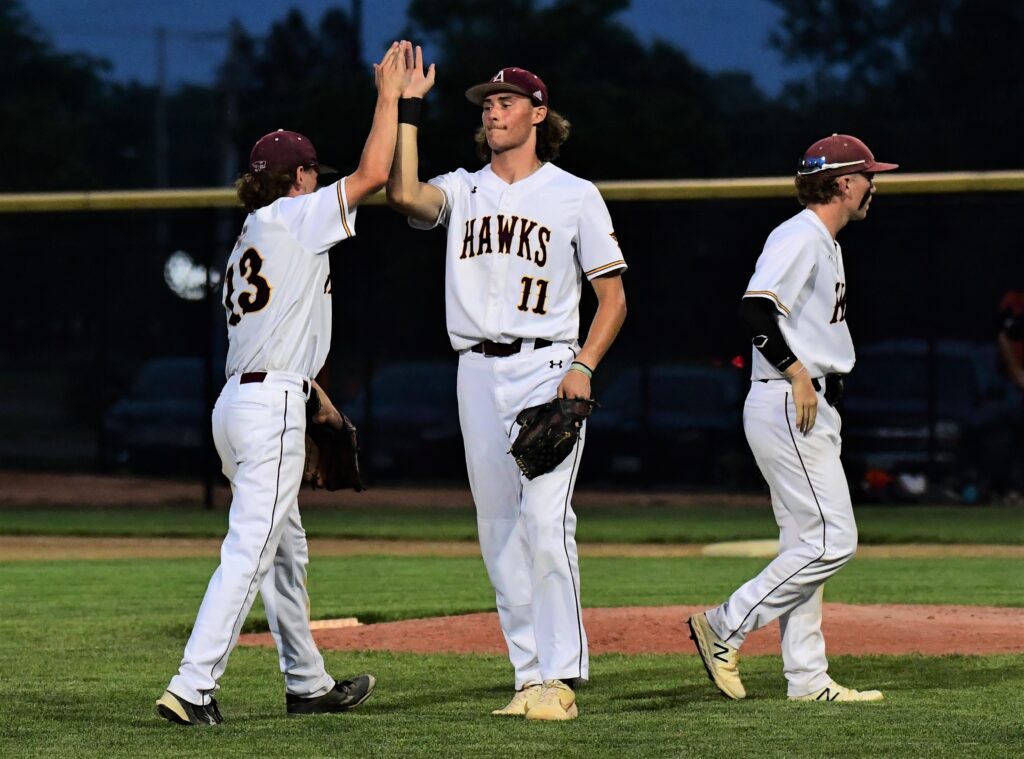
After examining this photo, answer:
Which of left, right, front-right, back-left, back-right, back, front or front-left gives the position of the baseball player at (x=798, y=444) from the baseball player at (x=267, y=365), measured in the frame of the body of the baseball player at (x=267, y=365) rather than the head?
front-right

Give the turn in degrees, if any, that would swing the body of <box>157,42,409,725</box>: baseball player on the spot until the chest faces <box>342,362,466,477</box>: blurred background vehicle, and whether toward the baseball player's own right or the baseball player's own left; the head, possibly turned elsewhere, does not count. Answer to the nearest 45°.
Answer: approximately 45° to the baseball player's own left

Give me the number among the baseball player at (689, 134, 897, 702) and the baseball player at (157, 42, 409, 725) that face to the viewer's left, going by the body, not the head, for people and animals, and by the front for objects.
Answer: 0

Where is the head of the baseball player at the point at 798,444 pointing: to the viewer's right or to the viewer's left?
to the viewer's right

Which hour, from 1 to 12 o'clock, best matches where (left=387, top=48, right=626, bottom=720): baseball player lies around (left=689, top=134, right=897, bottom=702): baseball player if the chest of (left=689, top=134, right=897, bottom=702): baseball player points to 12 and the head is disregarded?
(left=387, top=48, right=626, bottom=720): baseball player is roughly at 5 o'clock from (left=689, top=134, right=897, bottom=702): baseball player.

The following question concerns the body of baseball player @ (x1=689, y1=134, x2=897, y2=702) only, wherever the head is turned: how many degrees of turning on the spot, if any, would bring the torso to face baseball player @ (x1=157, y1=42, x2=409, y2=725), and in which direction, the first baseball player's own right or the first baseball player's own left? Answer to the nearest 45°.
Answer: approximately 135° to the first baseball player's own right

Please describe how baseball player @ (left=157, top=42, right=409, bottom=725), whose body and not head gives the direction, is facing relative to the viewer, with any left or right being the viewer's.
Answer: facing away from the viewer and to the right of the viewer

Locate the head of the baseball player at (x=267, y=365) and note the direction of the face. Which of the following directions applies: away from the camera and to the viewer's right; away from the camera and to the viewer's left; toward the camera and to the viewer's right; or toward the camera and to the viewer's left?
away from the camera and to the viewer's right

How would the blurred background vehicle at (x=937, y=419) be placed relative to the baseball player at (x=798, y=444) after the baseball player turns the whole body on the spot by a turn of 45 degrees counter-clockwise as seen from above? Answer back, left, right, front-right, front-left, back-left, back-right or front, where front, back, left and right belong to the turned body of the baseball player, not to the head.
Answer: front-left

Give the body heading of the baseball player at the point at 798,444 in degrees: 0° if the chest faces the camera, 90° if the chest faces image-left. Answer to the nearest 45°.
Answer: approximately 270°
